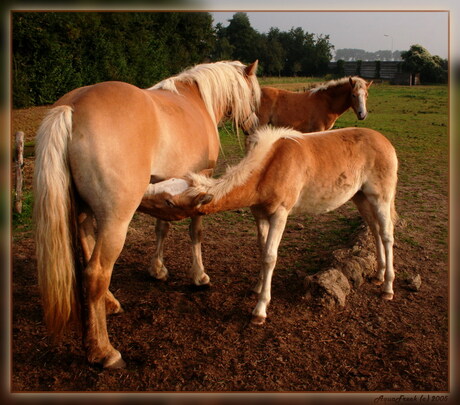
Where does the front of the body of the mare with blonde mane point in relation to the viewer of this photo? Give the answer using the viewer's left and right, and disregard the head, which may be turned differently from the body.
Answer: facing away from the viewer and to the right of the viewer

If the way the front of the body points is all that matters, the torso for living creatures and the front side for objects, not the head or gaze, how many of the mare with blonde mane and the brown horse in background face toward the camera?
0

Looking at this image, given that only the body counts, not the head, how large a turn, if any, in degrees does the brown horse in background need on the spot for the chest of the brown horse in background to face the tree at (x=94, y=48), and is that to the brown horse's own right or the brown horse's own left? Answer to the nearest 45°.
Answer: approximately 135° to the brown horse's own left

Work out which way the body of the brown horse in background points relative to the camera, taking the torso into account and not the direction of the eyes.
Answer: to the viewer's right

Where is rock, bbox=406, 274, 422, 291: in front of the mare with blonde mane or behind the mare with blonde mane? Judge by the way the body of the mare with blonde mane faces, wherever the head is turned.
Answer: in front

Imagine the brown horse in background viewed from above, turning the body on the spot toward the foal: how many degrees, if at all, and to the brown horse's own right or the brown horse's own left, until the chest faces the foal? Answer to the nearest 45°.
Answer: approximately 90° to the brown horse's own right
